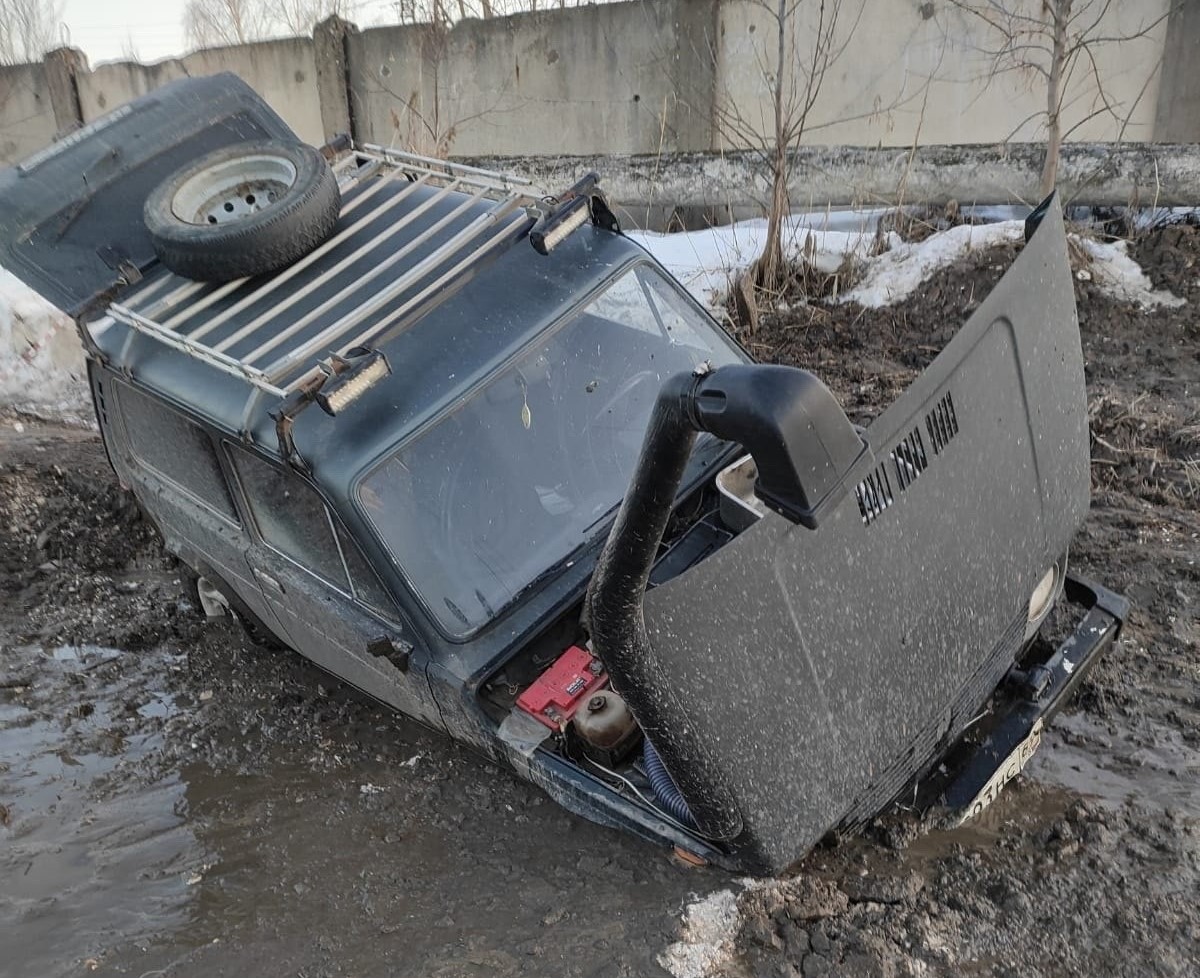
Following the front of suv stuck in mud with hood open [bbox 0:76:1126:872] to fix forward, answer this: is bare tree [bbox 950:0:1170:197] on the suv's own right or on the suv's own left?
on the suv's own left

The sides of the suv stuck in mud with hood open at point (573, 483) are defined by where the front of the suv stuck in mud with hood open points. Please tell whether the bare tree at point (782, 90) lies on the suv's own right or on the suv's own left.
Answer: on the suv's own left

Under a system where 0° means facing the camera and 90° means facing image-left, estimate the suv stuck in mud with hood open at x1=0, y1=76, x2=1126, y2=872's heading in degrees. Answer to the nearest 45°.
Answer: approximately 315°
